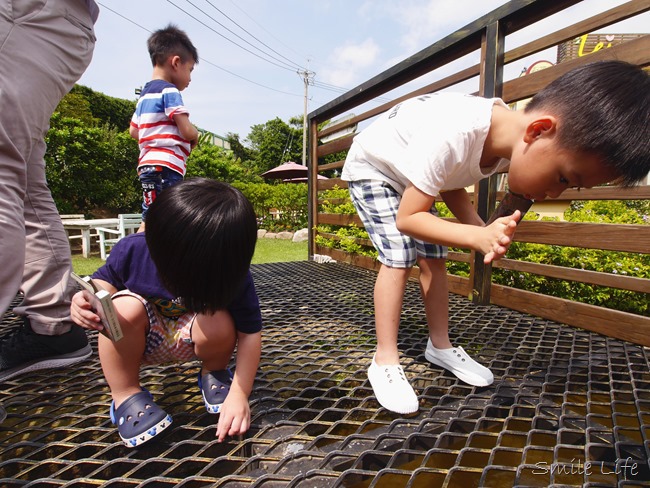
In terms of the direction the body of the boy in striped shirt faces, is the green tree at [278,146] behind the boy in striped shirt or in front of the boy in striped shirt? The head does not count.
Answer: in front

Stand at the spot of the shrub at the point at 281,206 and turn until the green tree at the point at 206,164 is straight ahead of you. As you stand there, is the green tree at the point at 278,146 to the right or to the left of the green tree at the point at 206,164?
right

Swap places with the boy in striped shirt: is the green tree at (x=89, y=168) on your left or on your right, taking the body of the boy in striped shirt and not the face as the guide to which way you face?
on your left

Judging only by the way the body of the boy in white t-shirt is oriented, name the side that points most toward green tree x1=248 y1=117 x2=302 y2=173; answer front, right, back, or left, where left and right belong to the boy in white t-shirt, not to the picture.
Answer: back

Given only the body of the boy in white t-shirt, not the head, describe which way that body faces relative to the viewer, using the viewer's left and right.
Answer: facing the viewer and to the right of the viewer

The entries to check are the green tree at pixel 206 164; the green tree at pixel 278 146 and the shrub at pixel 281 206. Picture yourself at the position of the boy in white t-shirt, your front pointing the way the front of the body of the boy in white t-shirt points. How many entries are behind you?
3

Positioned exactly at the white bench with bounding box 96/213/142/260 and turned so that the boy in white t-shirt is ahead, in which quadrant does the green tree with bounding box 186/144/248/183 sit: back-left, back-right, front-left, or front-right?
back-left

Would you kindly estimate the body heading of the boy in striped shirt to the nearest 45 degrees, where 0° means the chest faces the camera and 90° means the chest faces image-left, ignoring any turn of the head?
approximately 225°

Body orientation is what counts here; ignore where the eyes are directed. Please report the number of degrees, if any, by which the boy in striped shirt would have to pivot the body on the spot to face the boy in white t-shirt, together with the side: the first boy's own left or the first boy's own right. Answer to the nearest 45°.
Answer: approximately 90° to the first boy's own right

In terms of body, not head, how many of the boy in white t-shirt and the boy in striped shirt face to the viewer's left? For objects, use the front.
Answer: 0

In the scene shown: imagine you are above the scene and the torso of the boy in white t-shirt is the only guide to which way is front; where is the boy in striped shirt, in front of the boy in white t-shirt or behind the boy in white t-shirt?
behind
